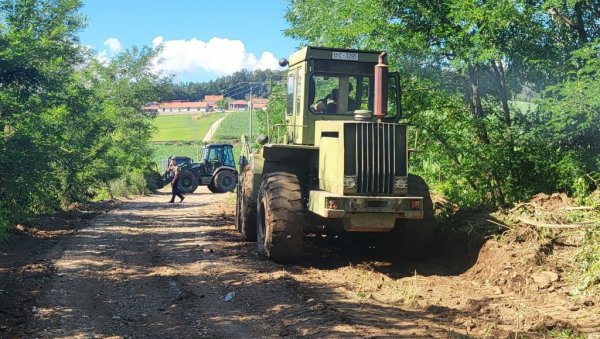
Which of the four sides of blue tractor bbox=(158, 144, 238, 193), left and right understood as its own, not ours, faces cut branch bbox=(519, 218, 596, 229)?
left

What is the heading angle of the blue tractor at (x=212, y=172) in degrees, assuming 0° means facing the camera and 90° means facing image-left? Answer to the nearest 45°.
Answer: approximately 90°

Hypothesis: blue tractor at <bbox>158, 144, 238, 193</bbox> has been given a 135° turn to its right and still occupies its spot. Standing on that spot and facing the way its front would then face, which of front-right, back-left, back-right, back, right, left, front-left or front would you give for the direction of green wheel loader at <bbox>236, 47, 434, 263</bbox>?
back-right
